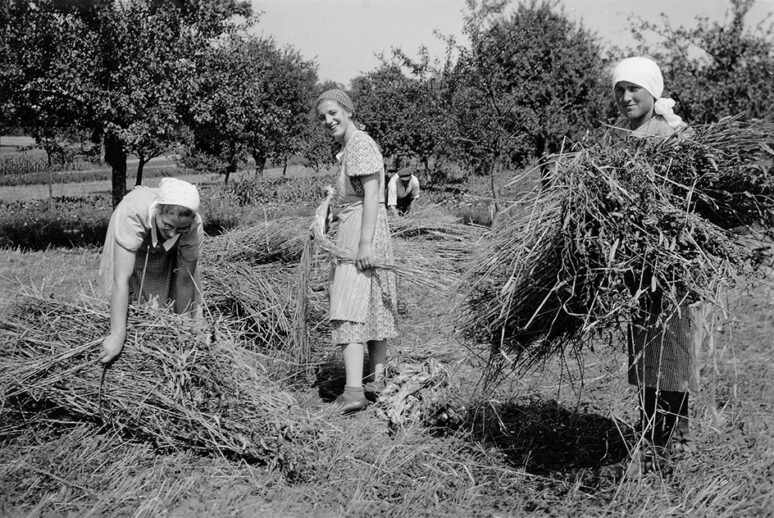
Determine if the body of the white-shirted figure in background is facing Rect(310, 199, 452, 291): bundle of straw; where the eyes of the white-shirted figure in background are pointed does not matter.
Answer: yes

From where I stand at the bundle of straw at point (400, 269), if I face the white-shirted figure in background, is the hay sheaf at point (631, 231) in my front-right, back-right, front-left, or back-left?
back-right

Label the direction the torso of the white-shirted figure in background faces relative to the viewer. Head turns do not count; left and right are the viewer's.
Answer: facing the viewer

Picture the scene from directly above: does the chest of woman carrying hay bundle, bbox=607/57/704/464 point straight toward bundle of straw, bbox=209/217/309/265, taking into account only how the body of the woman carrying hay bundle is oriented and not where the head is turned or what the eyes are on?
no

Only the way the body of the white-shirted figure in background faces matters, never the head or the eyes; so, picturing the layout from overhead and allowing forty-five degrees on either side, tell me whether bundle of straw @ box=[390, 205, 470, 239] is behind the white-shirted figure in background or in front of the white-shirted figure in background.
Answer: in front

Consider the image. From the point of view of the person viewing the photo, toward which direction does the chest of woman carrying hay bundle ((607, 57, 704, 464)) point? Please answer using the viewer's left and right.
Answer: facing the viewer and to the left of the viewer

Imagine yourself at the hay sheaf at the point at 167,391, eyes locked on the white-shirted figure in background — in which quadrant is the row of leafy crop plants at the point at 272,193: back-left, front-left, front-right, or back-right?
front-left

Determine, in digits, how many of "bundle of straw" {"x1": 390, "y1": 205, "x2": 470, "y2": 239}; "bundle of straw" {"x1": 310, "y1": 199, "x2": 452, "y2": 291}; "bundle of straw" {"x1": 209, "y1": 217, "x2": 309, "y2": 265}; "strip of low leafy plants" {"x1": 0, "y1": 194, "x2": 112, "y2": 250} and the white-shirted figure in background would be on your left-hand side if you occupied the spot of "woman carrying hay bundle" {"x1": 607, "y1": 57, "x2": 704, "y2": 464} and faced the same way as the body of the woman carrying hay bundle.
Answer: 0

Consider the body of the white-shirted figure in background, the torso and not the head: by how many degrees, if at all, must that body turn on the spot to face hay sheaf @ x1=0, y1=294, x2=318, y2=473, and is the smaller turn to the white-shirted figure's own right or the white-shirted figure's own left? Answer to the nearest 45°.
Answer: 0° — they already face it

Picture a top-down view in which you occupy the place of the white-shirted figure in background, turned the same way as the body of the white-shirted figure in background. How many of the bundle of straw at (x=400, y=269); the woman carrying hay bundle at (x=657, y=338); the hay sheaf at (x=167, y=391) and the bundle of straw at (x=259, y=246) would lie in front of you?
4

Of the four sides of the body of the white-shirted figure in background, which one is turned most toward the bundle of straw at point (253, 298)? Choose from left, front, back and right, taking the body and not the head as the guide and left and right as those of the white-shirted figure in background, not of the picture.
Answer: front
